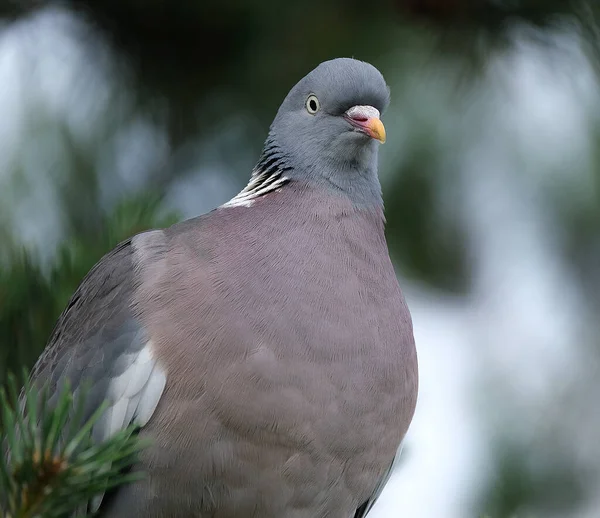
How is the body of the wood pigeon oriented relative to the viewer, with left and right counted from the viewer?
facing the viewer and to the right of the viewer
